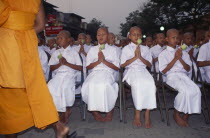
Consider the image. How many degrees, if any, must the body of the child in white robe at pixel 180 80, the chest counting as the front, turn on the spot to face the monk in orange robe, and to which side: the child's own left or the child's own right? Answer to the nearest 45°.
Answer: approximately 90° to the child's own right

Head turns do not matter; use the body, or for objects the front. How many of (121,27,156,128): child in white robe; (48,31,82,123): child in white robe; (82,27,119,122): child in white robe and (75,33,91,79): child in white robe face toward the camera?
4

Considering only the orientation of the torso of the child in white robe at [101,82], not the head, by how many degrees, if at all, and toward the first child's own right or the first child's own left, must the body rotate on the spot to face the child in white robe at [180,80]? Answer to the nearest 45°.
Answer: approximately 90° to the first child's own left

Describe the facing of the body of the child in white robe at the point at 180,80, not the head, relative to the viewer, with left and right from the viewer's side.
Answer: facing the viewer and to the right of the viewer

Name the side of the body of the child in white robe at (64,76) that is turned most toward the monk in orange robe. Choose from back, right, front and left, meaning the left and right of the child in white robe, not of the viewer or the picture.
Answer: front

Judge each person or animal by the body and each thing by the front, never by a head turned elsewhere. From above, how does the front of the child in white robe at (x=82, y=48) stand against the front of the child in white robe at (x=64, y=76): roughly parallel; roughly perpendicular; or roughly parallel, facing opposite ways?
roughly parallel

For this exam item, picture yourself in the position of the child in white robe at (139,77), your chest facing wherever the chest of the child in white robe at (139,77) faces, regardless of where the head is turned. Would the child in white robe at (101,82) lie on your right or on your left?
on your right

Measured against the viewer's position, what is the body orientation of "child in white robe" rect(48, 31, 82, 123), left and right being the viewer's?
facing the viewer

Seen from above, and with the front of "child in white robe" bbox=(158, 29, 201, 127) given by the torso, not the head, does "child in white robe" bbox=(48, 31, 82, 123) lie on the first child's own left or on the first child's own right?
on the first child's own right

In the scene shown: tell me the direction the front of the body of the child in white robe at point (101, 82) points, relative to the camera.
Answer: toward the camera

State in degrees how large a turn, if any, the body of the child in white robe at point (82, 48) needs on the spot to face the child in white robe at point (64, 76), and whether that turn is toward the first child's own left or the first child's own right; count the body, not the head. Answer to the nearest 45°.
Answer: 0° — they already face them

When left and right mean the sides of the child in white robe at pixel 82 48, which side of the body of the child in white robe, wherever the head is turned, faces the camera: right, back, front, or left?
front

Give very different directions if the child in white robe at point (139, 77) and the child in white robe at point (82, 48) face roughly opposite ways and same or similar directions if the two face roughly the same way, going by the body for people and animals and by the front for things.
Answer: same or similar directions

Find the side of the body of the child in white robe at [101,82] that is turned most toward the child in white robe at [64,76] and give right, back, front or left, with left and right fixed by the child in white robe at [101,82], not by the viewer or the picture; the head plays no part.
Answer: right

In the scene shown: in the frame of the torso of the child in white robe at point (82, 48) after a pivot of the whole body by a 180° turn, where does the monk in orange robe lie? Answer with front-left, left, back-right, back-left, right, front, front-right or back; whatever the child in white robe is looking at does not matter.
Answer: back

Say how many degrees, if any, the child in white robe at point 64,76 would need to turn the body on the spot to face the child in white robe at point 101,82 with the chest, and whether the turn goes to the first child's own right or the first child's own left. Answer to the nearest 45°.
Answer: approximately 45° to the first child's own left

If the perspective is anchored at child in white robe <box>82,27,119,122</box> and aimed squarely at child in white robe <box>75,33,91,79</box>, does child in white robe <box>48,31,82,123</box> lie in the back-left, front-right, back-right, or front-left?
front-left
